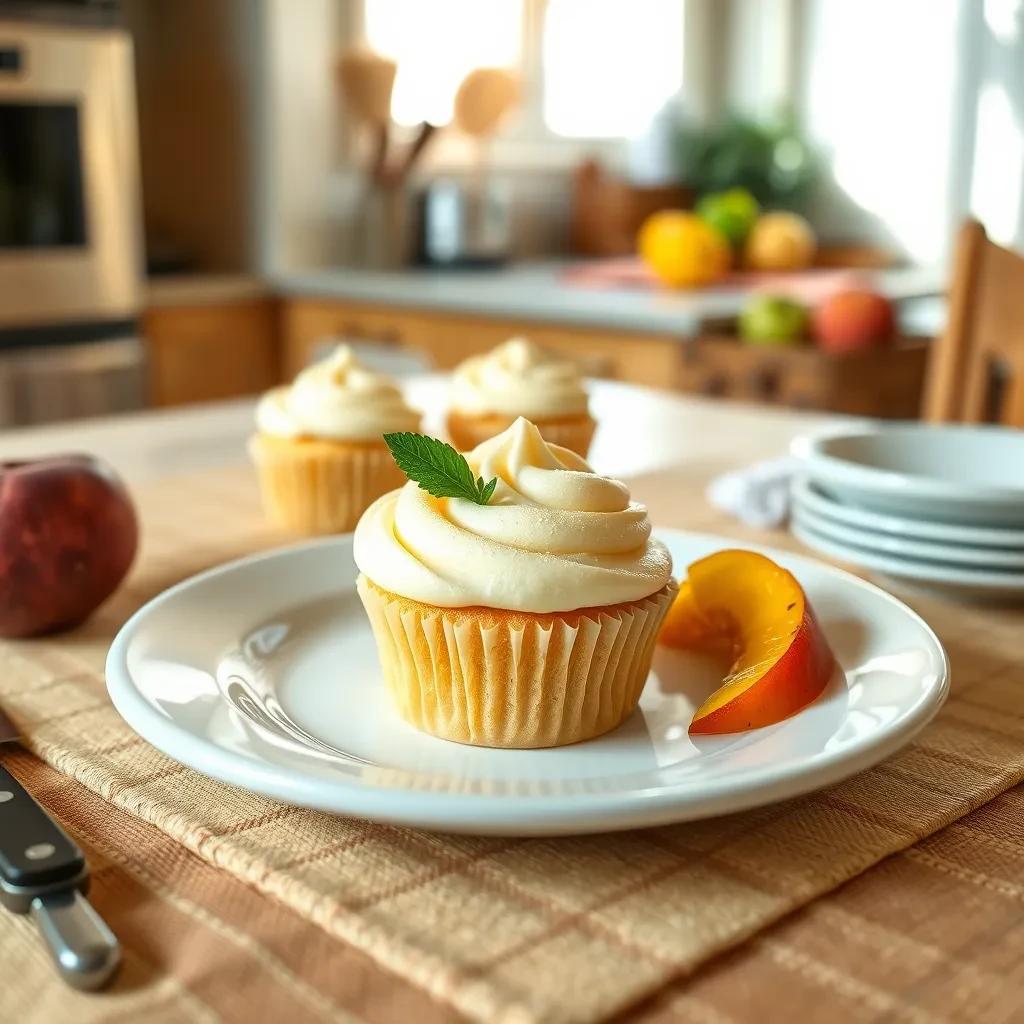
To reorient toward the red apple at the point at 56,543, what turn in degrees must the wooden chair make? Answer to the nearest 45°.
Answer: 0° — it already faces it

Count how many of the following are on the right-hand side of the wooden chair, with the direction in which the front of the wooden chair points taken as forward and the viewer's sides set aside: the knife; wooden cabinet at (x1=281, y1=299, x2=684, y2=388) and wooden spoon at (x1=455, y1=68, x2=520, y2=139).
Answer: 2

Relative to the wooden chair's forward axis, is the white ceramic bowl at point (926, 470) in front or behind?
in front

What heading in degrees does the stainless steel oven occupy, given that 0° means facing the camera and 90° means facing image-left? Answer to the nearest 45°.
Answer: approximately 315°

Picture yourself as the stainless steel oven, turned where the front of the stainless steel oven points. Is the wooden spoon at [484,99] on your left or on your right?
on your left

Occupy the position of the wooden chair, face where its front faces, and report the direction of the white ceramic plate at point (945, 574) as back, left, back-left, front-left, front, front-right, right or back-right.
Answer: front-left

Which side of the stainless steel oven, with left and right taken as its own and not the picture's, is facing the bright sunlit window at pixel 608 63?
left

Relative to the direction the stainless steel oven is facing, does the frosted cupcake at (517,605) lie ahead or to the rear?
ahead

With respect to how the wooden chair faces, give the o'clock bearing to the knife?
The knife is roughly at 11 o'clock from the wooden chair.

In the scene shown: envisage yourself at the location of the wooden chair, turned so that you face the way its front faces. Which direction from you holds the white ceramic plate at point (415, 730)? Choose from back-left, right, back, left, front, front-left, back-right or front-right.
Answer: front-left

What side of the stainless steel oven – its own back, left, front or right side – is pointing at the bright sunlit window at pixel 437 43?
left
